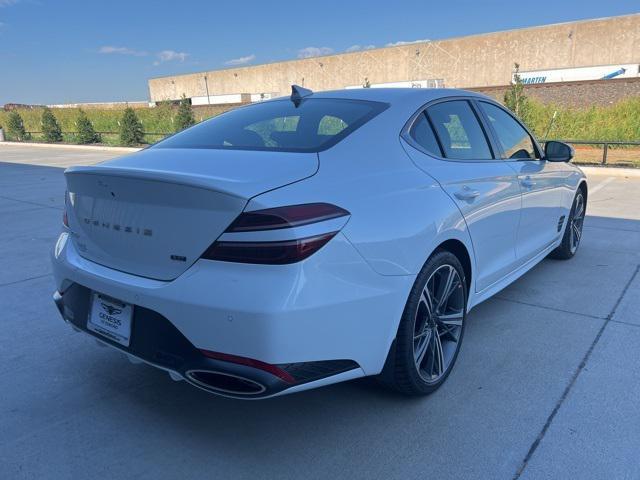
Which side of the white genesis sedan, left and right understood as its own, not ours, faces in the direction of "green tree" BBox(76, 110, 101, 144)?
left

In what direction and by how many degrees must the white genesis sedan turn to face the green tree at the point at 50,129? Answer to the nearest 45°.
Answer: approximately 90° to its left

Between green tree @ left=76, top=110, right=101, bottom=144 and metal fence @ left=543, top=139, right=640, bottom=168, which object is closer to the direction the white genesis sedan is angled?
the metal fence

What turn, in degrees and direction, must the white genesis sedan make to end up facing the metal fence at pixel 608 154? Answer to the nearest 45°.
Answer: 0° — it already faces it

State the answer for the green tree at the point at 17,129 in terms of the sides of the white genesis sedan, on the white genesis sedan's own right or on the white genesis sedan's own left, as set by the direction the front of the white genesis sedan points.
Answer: on the white genesis sedan's own left

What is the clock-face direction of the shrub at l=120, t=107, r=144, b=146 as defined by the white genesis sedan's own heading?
The shrub is roughly at 10 o'clock from the white genesis sedan.

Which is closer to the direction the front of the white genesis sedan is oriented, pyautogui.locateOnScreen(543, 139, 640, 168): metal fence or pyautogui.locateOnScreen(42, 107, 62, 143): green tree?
the metal fence

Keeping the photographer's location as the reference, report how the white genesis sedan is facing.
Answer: facing away from the viewer and to the right of the viewer
